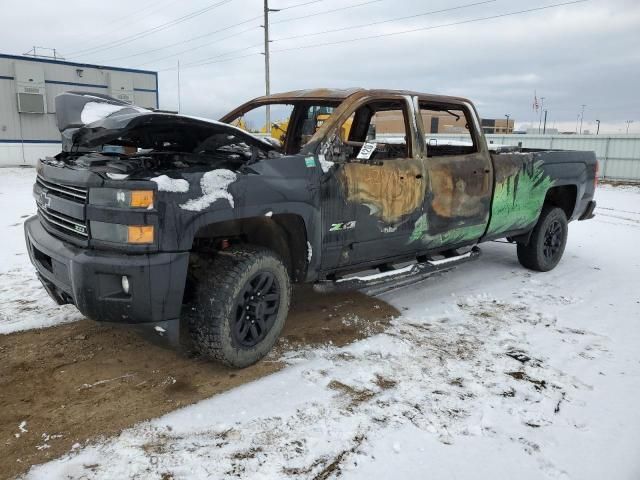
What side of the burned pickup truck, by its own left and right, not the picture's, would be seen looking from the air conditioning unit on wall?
right

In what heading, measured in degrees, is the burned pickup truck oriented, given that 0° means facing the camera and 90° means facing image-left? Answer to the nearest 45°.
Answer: approximately 45°

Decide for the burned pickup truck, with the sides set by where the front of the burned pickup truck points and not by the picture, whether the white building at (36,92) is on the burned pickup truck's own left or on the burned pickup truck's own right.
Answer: on the burned pickup truck's own right

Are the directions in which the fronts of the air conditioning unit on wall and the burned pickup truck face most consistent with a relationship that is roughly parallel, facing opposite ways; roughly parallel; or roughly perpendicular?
roughly perpendicular

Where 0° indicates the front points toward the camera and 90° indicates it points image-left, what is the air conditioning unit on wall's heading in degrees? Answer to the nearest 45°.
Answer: approximately 0°

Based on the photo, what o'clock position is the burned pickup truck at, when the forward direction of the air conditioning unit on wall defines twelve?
The burned pickup truck is roughly at 12 o'clock from the air conditioning unit on wall.
